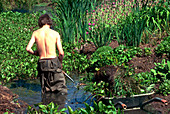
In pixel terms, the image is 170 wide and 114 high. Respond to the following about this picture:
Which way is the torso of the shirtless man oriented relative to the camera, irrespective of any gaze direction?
away from the camera

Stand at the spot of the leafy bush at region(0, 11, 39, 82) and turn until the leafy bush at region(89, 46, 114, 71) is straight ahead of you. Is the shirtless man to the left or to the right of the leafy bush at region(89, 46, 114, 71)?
right

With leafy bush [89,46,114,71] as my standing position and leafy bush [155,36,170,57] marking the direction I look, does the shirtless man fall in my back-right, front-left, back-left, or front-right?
back-right

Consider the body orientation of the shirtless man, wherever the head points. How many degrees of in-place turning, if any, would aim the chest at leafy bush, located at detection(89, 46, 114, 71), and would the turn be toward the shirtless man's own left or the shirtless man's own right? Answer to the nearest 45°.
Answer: approximately 45° to the shirtless man's own right

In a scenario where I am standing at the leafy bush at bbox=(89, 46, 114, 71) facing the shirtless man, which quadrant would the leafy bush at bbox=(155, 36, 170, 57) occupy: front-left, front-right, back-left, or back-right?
back-left

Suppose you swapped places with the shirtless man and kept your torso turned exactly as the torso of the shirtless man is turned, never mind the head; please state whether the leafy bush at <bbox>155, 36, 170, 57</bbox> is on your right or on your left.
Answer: on your right

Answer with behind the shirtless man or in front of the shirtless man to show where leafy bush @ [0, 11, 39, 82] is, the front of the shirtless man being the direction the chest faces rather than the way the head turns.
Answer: in front
